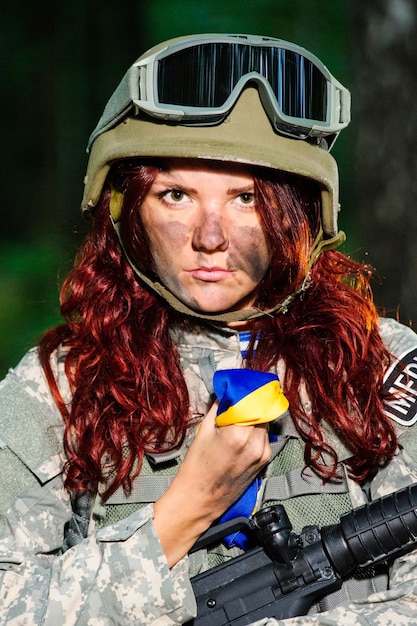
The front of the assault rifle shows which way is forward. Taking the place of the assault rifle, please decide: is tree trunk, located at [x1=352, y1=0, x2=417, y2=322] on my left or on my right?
on my left

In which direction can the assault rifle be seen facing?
to the viewer's right
